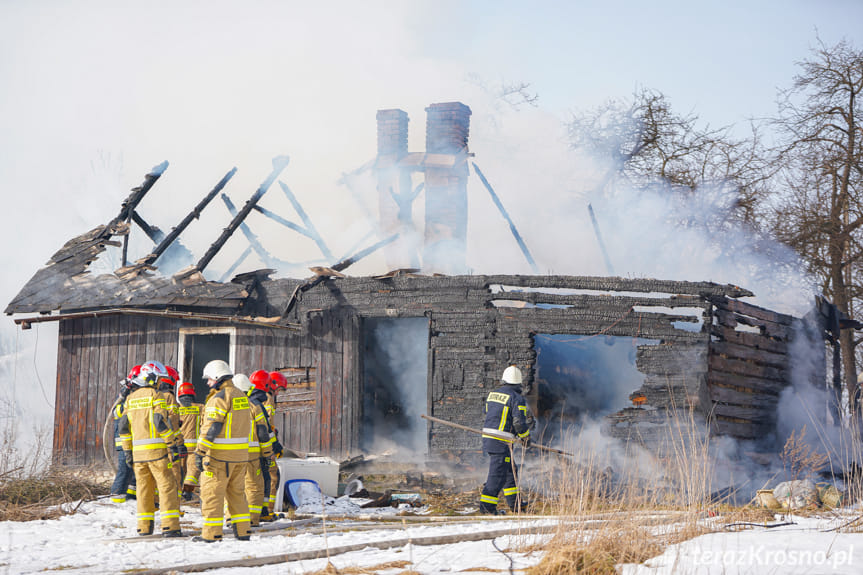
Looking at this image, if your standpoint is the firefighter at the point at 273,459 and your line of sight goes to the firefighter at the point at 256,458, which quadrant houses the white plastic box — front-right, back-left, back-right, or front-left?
back-left

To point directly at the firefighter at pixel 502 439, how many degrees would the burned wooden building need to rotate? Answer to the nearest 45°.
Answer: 0° — it already faces them

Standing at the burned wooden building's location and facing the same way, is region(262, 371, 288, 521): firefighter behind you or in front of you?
in front

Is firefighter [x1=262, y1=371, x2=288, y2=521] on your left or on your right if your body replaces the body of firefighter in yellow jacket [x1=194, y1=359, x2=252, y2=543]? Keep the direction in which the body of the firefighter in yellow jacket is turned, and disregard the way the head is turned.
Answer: on your right

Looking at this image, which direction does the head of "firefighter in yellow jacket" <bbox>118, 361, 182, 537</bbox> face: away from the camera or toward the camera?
away from the camera

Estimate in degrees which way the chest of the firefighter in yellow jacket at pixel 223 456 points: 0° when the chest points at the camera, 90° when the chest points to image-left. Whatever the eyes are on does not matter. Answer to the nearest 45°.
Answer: approximately 135°

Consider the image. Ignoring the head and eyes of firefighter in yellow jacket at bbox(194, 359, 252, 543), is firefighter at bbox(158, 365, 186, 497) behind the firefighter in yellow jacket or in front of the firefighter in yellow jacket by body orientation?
in front

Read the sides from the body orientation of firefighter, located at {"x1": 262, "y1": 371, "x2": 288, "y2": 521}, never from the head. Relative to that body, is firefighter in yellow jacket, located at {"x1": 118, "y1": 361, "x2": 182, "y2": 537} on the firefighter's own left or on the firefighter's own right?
on the firefighter's own left
